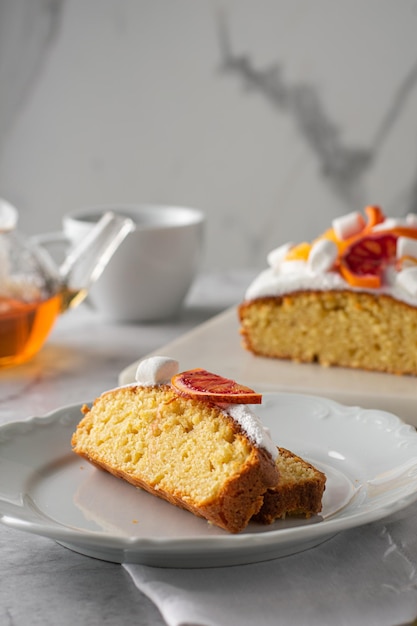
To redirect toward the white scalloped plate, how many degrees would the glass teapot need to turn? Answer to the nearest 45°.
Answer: approximately 90° to its right

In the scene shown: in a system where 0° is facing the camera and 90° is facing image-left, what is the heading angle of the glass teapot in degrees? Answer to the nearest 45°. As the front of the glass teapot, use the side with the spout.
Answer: approximately 270°

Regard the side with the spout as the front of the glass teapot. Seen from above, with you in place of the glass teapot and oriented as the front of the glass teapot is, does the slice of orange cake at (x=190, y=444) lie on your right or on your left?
on your right

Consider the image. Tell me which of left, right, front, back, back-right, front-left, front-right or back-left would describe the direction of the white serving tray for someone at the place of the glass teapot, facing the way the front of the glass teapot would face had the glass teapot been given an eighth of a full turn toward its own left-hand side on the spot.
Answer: right

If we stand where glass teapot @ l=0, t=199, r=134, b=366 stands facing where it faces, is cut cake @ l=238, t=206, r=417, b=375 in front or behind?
in front

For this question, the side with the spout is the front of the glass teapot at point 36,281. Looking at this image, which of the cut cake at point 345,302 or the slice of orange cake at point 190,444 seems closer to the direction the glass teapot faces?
the cut cake

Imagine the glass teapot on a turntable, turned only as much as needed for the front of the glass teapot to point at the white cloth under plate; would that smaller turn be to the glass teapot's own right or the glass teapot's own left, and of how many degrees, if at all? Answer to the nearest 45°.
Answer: approximately 90° to the glass teapot's own right

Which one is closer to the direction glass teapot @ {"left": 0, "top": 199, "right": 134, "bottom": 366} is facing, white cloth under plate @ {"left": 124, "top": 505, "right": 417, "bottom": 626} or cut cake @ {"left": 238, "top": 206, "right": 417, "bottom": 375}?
the cut cake
